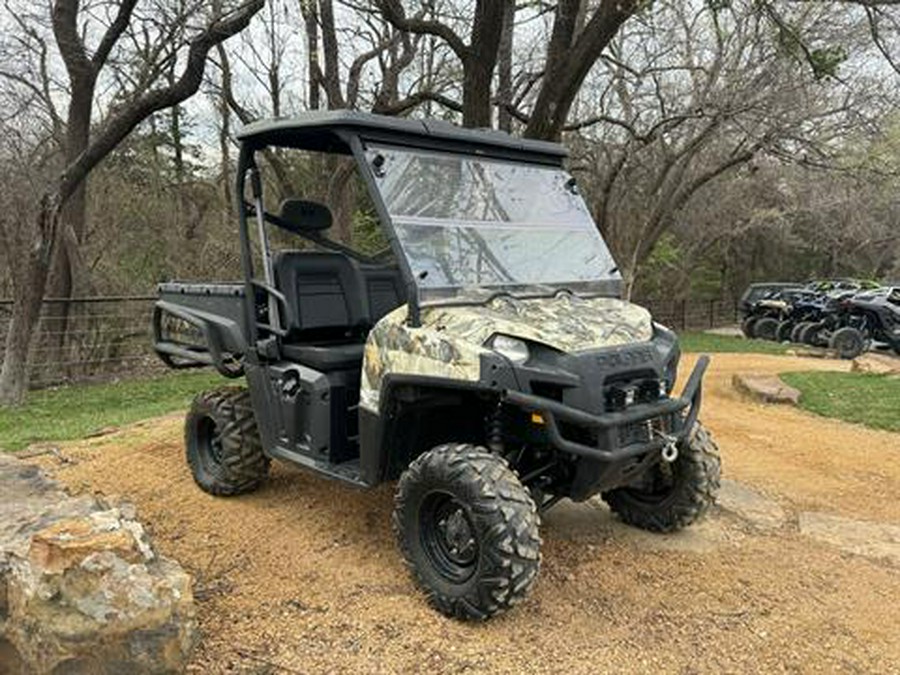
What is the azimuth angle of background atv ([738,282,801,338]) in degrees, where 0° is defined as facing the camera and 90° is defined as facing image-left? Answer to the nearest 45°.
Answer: approximately 45°

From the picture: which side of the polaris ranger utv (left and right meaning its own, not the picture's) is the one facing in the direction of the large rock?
right

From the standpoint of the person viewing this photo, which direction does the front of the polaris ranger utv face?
facing the viewer and to the right of the viewer

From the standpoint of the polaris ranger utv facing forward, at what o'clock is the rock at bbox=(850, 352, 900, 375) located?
The rock is roughly at 9 o'clock from the polaris ranger utv.

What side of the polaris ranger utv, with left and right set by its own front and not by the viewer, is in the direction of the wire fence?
back

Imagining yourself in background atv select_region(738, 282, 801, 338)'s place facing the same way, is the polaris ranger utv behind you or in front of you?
in front

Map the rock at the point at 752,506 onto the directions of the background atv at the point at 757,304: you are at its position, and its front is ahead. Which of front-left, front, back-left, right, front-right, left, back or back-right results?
front-left

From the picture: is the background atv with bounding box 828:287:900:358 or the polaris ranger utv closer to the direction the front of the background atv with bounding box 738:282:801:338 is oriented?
the polaris ranger utv

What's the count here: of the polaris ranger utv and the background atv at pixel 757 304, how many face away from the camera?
0

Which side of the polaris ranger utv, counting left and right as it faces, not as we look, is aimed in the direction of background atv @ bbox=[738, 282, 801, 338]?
left
